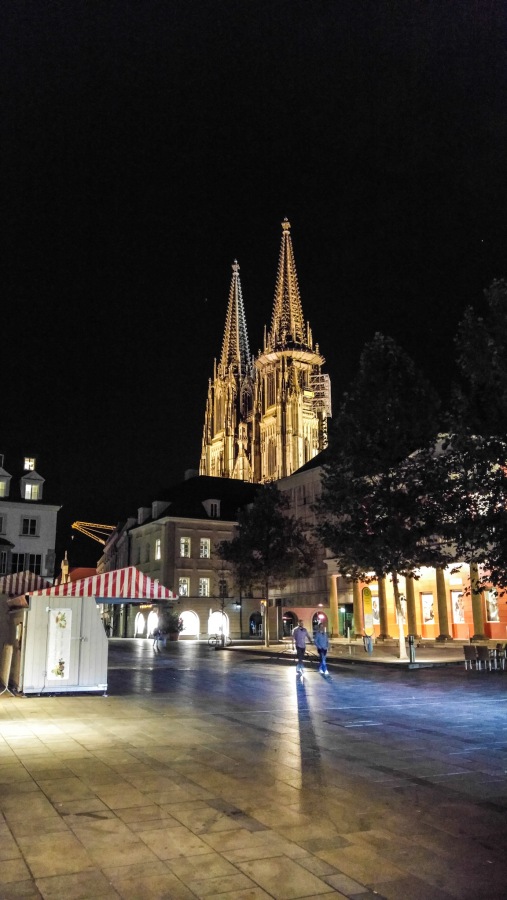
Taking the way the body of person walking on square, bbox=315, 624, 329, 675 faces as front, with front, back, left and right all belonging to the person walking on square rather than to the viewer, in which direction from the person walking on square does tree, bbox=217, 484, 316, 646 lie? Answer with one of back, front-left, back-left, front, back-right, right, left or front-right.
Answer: back

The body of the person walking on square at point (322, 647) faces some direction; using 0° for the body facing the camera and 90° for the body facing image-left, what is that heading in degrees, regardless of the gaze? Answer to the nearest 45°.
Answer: approximately 0°

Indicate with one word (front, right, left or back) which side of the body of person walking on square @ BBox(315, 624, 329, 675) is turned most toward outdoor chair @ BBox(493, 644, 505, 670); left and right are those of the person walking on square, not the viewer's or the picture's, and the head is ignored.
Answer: left

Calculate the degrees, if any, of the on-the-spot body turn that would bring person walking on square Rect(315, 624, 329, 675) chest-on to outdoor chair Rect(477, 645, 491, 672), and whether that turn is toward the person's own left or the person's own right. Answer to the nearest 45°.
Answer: approximately 90° to the person's own left

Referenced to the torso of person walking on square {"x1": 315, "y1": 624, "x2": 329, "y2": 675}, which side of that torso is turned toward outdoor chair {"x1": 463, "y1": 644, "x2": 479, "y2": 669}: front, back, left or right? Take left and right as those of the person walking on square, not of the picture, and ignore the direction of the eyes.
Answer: left
